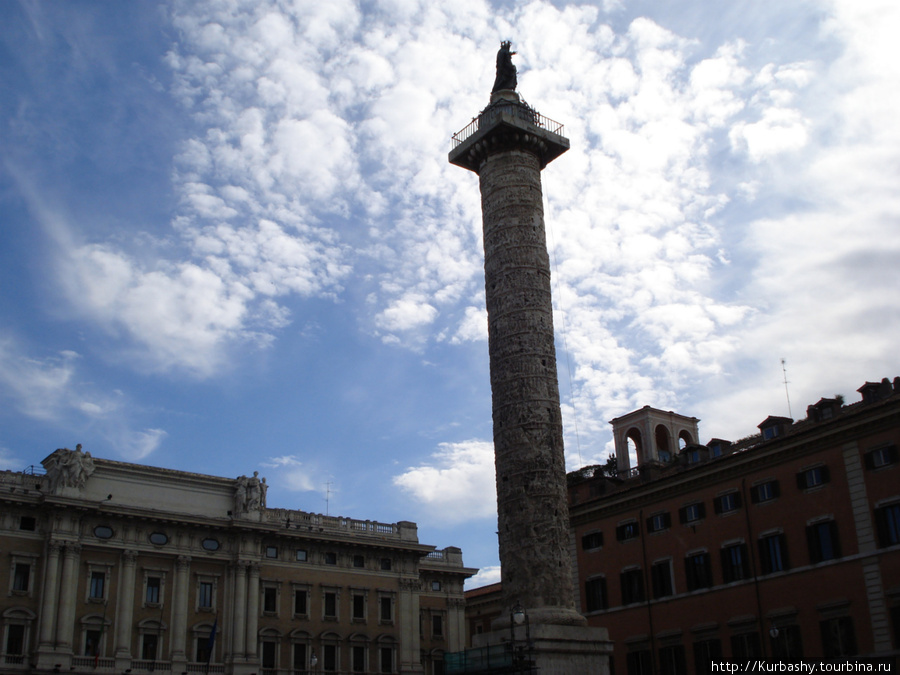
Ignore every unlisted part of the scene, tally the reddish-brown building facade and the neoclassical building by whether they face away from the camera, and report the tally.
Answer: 0

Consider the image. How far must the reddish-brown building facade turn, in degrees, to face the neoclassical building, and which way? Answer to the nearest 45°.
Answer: approximately 45° to its right

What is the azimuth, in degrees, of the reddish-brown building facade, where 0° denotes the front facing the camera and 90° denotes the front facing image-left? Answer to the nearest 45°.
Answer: approximately 45°

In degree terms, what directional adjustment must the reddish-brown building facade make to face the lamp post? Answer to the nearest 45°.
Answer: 0° — it already faces it

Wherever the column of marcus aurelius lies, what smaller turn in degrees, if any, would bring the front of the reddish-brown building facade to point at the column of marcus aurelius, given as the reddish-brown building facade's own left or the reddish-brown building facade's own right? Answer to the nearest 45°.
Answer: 0° — it already faces it

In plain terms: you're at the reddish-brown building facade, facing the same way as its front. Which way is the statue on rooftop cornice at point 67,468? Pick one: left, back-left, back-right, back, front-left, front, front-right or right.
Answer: front-right

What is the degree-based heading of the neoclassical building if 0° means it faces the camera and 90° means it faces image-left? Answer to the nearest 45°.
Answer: approximately 315°

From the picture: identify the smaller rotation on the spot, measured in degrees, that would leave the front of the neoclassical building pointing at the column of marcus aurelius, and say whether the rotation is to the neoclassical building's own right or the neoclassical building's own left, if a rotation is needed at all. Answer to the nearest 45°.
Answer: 0° — it already faces it
